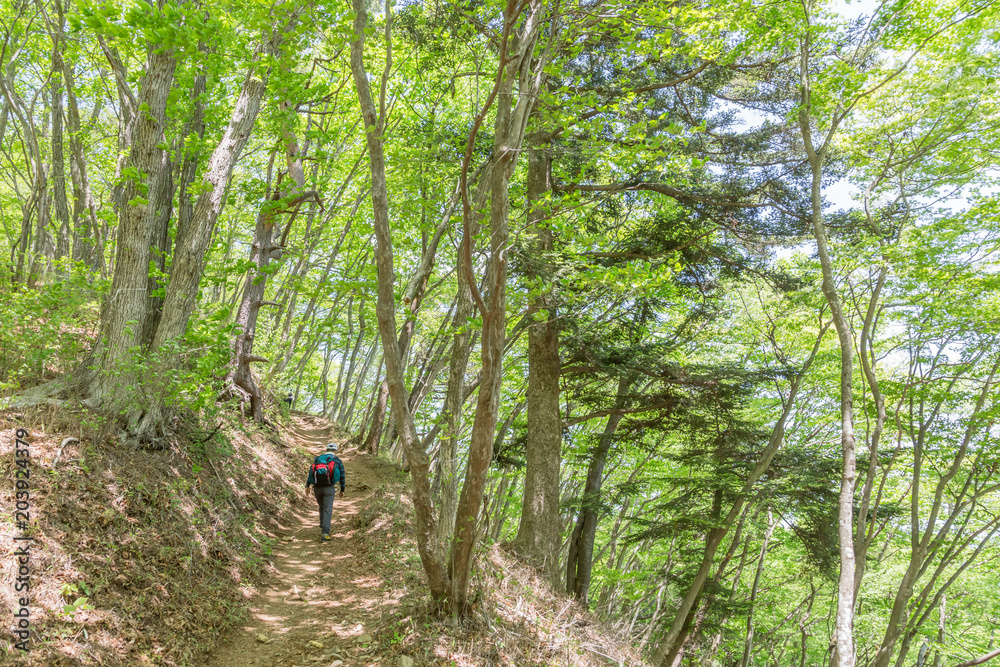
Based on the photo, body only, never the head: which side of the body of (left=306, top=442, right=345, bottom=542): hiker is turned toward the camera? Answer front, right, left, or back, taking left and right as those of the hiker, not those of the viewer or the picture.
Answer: back
